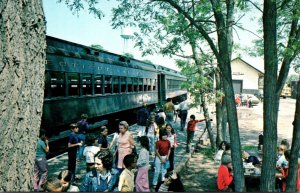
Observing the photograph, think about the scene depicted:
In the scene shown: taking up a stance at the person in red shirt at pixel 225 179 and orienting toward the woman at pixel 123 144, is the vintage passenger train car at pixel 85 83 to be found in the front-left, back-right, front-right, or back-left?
front-right

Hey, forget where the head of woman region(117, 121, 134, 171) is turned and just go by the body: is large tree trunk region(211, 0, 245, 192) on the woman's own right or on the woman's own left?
on the woman's own left

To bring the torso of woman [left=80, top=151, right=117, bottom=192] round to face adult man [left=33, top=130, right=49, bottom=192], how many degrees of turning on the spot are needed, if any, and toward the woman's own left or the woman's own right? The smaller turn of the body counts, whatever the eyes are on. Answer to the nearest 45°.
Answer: approximately 90° to the woman's own right

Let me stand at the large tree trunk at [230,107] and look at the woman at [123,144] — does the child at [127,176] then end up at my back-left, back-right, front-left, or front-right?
front-left

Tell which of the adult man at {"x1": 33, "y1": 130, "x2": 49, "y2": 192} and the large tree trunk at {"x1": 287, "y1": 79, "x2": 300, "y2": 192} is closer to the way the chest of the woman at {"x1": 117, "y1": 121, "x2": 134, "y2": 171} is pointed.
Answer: the adult man

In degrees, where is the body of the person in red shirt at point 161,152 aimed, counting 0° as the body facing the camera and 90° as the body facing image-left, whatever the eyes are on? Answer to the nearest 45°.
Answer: approximately 0°

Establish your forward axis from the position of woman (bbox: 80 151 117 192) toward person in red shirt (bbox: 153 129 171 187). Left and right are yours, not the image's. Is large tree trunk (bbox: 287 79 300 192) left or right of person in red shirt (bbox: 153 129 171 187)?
right

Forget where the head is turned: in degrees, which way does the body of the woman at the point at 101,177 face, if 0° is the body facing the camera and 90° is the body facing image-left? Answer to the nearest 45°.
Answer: approximately 45°

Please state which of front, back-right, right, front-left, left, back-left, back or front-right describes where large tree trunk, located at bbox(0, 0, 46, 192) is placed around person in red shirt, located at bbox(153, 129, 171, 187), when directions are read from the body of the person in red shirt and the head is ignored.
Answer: front

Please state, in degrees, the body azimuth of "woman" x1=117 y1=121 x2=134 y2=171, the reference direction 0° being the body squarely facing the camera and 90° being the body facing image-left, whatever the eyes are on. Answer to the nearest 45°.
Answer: approximately 45°

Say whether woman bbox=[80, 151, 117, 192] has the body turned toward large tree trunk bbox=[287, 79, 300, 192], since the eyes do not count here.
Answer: no

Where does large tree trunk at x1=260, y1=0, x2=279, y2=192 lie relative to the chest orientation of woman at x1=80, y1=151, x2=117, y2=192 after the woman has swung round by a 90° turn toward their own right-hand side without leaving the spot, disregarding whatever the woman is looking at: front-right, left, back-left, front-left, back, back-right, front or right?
back-right

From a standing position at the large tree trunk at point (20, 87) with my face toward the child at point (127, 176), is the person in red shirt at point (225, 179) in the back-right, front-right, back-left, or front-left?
front-right
